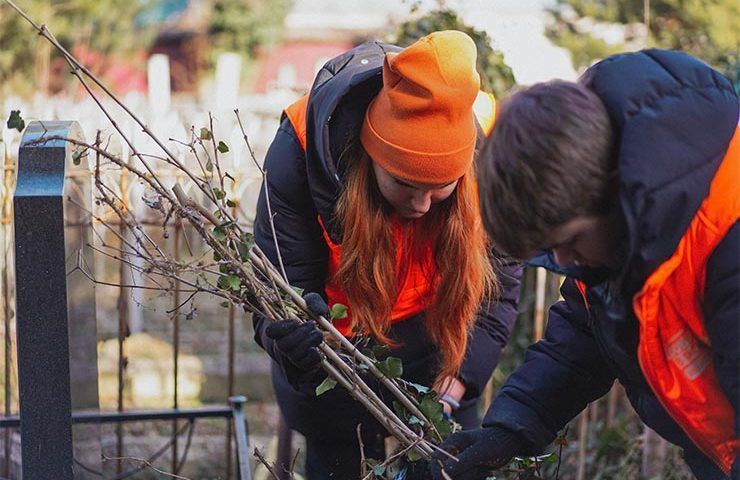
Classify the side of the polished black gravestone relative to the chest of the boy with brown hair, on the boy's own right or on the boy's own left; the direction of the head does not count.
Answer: on the boy's own right

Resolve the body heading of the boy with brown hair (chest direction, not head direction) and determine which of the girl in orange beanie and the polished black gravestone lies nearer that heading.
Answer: the polished black gravestone

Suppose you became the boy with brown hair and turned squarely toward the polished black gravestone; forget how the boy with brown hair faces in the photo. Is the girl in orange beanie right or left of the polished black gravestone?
right

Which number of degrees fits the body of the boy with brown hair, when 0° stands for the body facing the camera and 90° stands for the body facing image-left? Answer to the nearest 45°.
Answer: approximately 45°

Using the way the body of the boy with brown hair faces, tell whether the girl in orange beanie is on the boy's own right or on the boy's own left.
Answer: on the boy's own right
